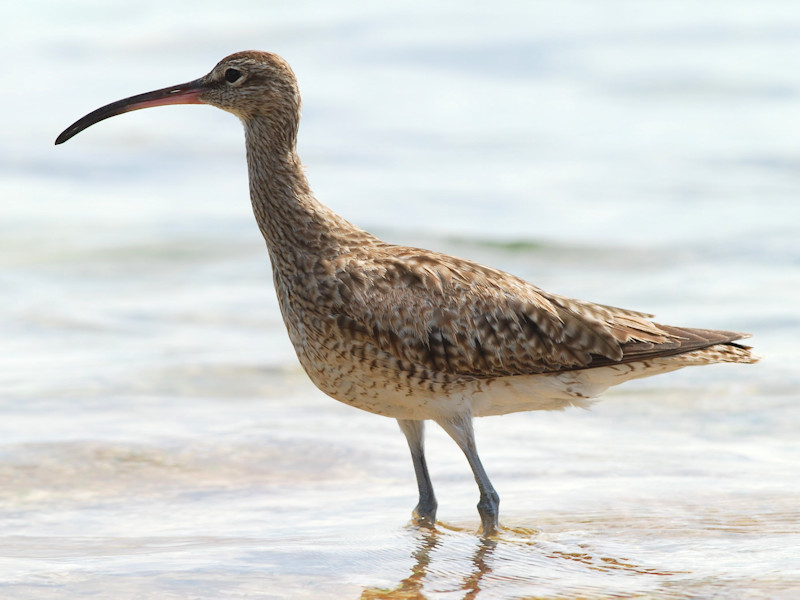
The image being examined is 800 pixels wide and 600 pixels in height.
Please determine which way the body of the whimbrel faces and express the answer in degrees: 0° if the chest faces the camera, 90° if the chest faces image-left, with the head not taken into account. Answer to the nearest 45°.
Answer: approximately 90°
